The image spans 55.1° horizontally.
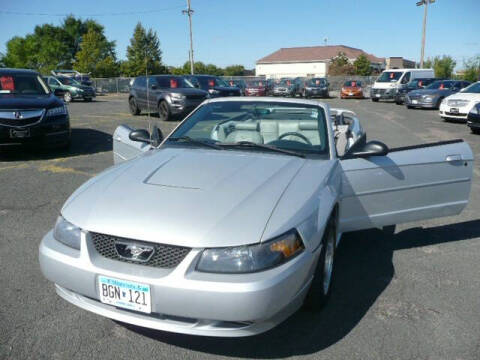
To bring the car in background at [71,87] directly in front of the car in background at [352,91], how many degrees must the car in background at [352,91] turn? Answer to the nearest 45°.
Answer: approximately 45° to its right

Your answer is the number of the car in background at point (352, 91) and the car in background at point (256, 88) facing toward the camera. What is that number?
2

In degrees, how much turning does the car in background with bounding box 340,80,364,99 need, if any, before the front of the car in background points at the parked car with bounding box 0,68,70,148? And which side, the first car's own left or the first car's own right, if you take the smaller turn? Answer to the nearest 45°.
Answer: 0° — it already faces it

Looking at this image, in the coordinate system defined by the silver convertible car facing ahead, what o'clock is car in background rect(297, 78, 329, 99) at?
The car in background is roughly at 5 o'clock from the silver convertible car.

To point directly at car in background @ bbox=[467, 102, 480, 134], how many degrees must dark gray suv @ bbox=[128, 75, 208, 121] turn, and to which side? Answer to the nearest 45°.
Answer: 0° — it already faces it

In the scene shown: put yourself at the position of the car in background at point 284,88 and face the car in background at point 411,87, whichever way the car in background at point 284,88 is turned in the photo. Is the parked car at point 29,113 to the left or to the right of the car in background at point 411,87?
right

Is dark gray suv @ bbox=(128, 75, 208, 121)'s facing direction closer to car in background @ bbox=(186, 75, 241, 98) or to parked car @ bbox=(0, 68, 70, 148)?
the parked car

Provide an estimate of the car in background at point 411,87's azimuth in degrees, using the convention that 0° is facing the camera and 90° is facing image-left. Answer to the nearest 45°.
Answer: approximately 45°
